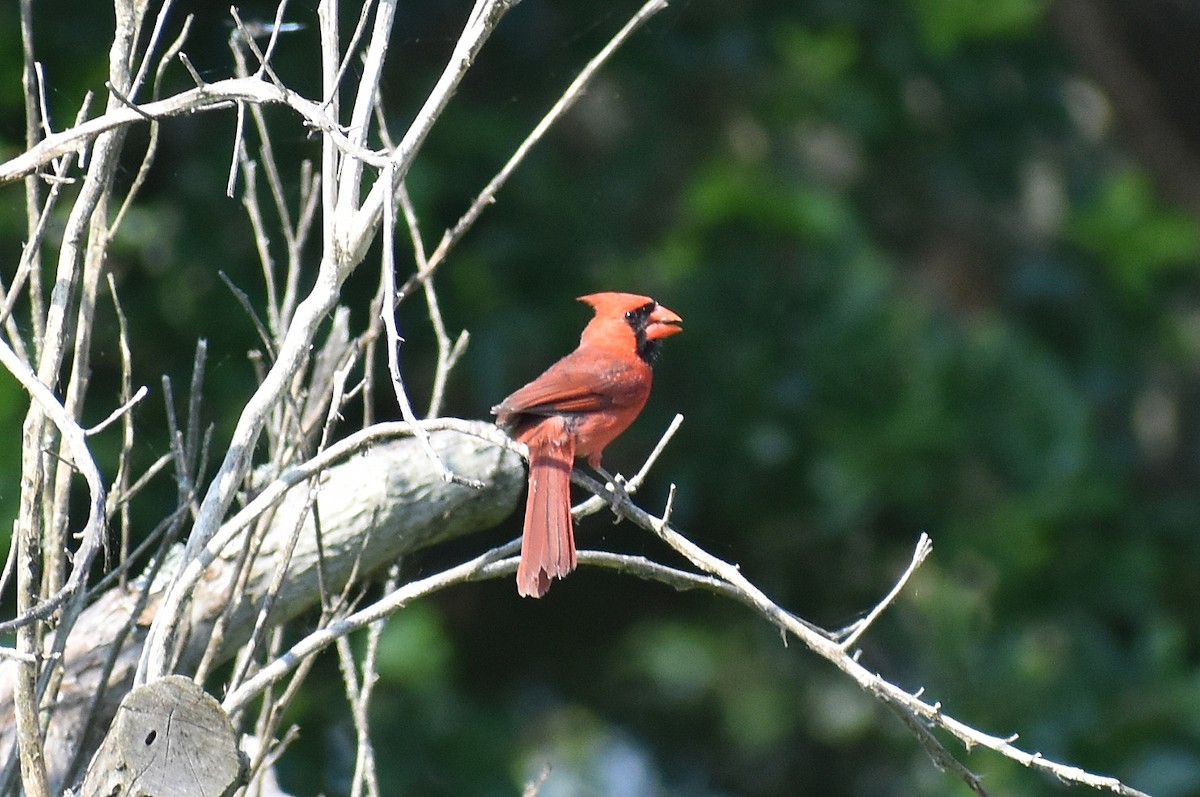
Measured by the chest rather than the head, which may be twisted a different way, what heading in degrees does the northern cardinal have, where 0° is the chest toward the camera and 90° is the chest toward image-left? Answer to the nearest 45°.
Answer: approximately 270°
